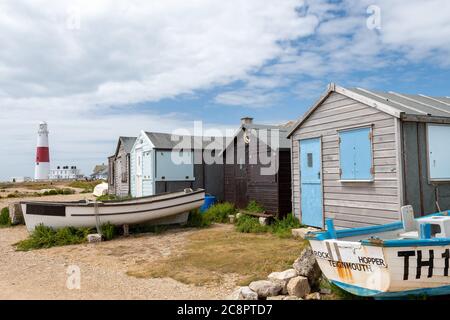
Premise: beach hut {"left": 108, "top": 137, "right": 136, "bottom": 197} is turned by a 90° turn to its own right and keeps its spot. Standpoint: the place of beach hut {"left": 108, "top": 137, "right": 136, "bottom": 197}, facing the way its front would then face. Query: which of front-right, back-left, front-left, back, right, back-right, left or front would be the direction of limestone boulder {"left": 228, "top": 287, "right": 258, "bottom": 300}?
back-left

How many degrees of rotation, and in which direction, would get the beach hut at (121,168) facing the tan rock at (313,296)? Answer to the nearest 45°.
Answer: approximately 45° to its left

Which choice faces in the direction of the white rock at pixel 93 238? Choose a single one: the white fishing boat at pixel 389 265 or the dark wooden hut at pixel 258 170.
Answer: the dark wooden hut

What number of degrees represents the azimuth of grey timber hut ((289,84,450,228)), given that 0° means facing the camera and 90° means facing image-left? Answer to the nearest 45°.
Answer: approximately 45°

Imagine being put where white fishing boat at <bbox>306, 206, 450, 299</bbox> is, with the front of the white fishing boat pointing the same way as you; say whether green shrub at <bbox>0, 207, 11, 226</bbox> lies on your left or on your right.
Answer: on your left

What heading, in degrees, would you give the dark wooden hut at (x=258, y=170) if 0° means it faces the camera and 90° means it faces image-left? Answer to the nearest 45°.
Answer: approximately 45°

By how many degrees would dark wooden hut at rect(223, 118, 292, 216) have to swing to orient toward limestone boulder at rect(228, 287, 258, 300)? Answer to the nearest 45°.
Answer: approximately 45° to its left

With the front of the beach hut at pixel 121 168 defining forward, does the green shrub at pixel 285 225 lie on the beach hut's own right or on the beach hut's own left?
on the beach hut's own left

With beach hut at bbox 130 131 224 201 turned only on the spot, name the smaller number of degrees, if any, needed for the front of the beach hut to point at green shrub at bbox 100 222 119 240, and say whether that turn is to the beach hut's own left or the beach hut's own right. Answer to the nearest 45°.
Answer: approximately 45° to the beach hut's own left

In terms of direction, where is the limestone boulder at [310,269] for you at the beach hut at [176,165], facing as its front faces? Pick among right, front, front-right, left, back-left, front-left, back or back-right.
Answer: front-left

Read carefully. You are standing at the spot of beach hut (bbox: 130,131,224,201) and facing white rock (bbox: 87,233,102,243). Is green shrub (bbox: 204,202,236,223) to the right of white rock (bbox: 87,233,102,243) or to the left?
left
